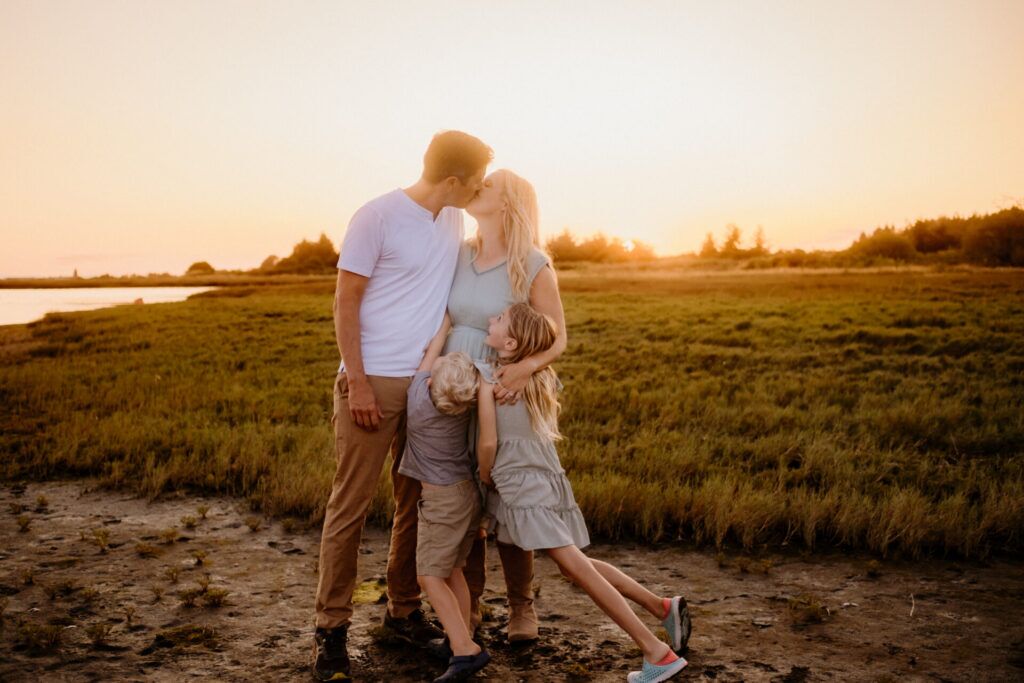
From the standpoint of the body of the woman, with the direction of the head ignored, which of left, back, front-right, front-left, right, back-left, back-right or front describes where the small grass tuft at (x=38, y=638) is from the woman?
front-right

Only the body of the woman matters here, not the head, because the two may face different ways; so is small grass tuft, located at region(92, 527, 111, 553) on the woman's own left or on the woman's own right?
on the woman's own right

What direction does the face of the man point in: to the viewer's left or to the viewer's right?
to the viewer's right

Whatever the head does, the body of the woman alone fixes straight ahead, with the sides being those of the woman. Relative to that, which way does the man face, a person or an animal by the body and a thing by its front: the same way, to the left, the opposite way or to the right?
to the left

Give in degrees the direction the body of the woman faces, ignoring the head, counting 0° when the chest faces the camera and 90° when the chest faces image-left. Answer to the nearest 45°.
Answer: approximately 45°

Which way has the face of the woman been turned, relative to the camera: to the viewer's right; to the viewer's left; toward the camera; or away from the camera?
to the viewer's left

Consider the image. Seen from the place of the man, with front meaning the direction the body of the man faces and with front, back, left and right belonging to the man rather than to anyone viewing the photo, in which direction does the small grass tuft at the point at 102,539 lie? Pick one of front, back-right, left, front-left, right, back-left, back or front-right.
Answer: back

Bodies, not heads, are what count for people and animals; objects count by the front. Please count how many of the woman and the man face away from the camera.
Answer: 0

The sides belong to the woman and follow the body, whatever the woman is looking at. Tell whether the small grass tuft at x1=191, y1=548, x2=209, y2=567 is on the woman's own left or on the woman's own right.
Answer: on the woman's own right
